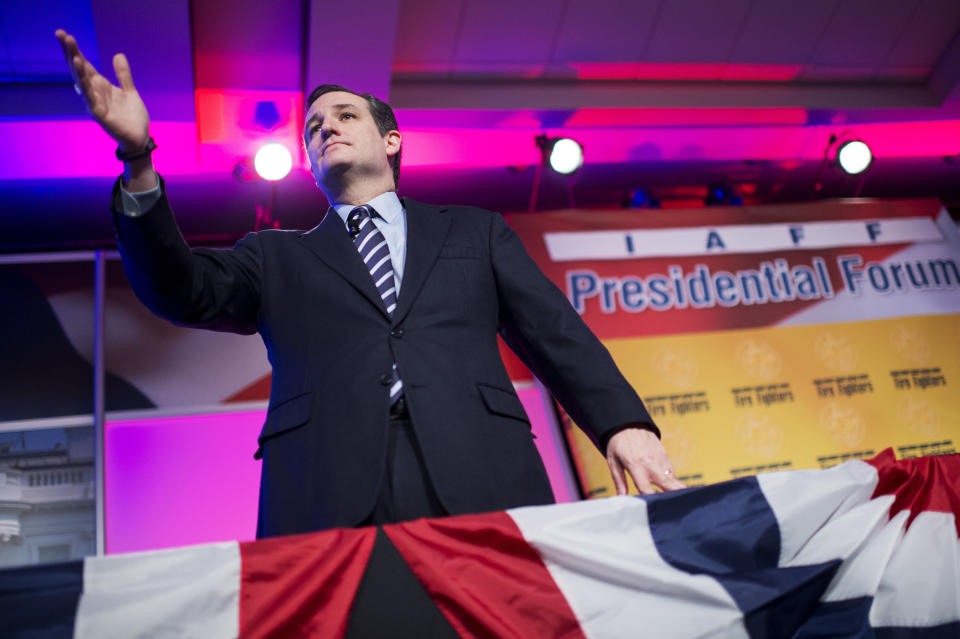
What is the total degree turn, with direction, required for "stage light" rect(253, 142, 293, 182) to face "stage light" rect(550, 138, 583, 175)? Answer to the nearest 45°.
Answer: approximately 90° to its left

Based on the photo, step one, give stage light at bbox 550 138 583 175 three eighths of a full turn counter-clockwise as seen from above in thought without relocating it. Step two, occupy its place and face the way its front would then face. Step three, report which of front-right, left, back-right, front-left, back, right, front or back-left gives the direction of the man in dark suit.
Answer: back-right

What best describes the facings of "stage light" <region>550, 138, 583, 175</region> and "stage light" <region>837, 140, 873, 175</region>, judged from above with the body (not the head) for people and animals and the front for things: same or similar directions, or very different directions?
same or similar directions

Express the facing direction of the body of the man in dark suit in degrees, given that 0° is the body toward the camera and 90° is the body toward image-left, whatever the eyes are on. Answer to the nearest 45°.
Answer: approximately 0°

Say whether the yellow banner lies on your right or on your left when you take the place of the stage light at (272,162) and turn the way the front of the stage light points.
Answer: on your left

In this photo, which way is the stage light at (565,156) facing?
toward the camera

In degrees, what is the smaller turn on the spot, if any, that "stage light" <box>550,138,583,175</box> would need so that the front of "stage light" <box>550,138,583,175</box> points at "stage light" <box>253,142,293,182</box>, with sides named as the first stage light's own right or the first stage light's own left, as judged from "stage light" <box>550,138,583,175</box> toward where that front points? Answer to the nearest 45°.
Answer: approximately 90° to the first stage light's own right

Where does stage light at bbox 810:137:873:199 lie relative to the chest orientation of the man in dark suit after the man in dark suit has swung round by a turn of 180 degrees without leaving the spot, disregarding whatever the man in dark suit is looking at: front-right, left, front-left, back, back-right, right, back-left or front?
front-right

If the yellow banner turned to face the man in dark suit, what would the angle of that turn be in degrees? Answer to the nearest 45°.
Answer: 0° — it already faces them

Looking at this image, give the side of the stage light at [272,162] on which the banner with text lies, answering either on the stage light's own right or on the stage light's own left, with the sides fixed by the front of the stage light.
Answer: on the stage light's own left

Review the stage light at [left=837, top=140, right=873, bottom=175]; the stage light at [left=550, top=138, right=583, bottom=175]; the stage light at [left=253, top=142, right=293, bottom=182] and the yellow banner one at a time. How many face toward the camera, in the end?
4

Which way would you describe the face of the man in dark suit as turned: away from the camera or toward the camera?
toward the camera
